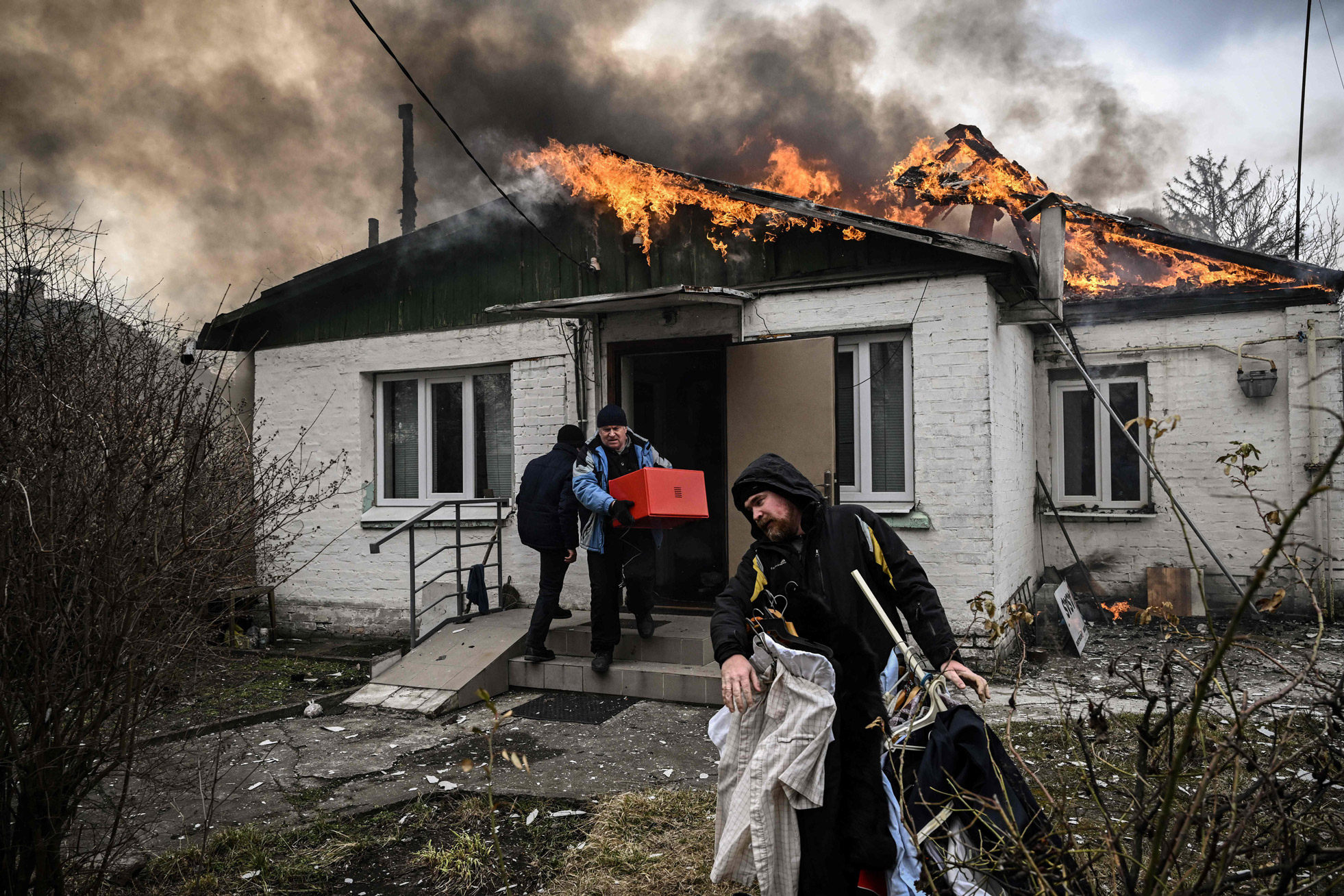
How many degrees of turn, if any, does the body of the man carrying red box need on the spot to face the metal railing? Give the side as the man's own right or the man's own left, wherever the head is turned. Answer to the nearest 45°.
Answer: approximately 135° to the man's own right

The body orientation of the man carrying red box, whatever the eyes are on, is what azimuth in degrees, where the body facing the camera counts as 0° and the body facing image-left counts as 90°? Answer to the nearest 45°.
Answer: approximately 0°

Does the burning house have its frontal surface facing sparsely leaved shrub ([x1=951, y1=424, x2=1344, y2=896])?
yes
